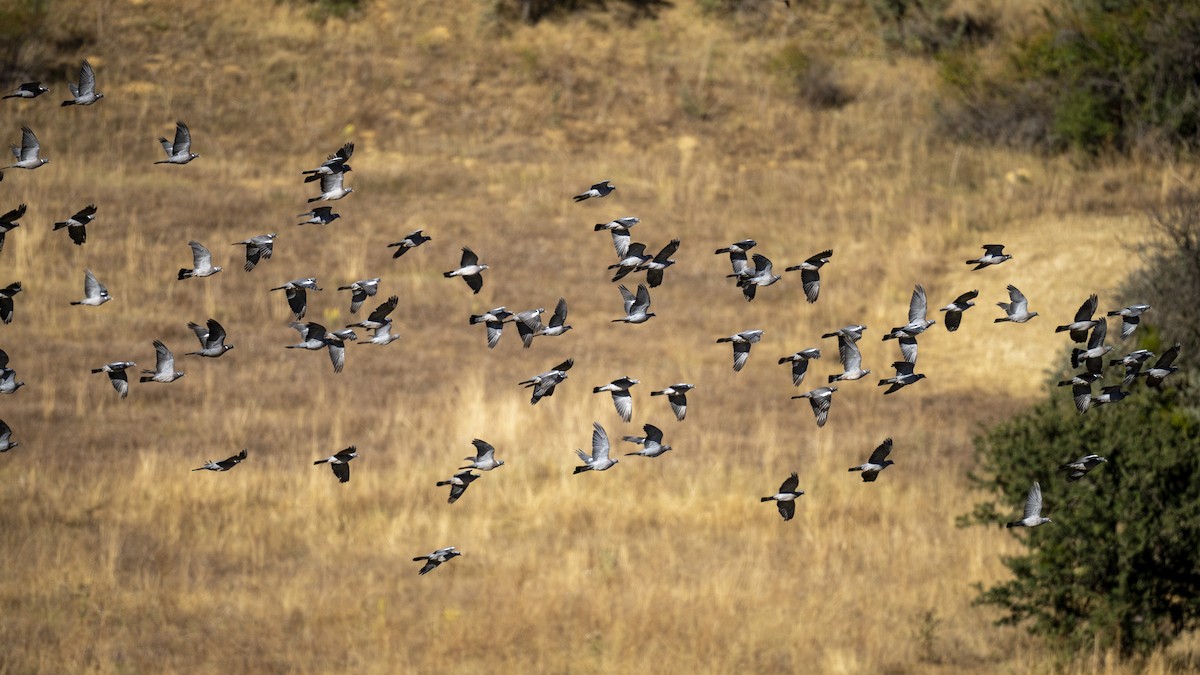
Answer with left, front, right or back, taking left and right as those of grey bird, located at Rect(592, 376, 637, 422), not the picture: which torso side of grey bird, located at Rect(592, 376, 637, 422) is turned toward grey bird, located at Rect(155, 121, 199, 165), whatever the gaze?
back

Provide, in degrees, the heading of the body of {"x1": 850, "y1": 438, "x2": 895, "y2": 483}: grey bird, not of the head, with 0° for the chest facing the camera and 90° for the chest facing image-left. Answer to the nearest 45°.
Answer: approximately 270°

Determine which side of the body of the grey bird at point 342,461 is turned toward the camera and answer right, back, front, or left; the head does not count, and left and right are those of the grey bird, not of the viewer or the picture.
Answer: right

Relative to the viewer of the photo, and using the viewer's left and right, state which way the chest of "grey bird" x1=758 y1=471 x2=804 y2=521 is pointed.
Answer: facing to the right of the viewer

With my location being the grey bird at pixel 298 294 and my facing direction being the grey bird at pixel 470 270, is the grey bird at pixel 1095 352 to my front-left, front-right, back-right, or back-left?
front-right

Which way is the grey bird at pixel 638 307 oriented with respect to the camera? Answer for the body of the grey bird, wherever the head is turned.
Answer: to the viewer's right

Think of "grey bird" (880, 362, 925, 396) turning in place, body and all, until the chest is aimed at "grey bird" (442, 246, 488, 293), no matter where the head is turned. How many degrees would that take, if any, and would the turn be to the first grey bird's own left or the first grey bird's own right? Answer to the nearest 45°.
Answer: approximately 180°

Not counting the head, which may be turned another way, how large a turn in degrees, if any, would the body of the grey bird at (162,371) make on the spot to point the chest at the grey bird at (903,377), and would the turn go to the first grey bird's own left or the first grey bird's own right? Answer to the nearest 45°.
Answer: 0° — it already faces it

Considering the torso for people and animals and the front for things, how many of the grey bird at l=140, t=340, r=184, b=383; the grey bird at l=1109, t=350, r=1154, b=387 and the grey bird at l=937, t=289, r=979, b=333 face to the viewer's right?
3

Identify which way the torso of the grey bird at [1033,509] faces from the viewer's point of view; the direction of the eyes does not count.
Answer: to the viewer's right
